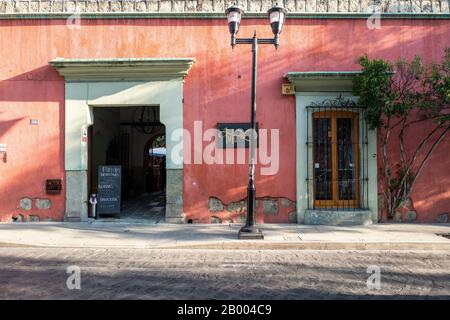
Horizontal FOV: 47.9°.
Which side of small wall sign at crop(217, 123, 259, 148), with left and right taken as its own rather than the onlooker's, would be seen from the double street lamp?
front

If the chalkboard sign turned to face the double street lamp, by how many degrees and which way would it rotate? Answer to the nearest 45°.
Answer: approximately 45° to its left

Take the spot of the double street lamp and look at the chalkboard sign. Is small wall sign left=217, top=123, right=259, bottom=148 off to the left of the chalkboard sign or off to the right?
right

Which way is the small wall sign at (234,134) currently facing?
toward the camera

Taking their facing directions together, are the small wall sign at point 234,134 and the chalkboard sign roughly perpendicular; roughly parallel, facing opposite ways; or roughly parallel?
roughly parallel

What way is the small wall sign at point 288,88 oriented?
toward the camera

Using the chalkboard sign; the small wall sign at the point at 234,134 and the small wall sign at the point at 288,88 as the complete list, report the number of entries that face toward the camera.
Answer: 3

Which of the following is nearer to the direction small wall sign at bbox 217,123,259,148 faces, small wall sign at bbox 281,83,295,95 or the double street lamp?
the double street lamp

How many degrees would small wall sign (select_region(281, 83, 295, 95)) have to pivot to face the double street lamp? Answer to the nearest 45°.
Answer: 0° — it already faces it

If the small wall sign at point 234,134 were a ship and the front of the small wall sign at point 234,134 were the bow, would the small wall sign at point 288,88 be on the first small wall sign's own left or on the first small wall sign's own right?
on the first small wall sign's own left

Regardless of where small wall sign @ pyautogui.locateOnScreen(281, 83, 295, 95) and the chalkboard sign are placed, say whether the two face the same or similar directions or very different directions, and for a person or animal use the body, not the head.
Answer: same or similar directions

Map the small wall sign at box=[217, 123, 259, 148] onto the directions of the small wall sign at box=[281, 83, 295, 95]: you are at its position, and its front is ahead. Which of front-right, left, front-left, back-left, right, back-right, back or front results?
right

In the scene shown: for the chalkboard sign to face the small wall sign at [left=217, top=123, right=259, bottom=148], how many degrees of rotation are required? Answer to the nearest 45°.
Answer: approximately 45° to its left
